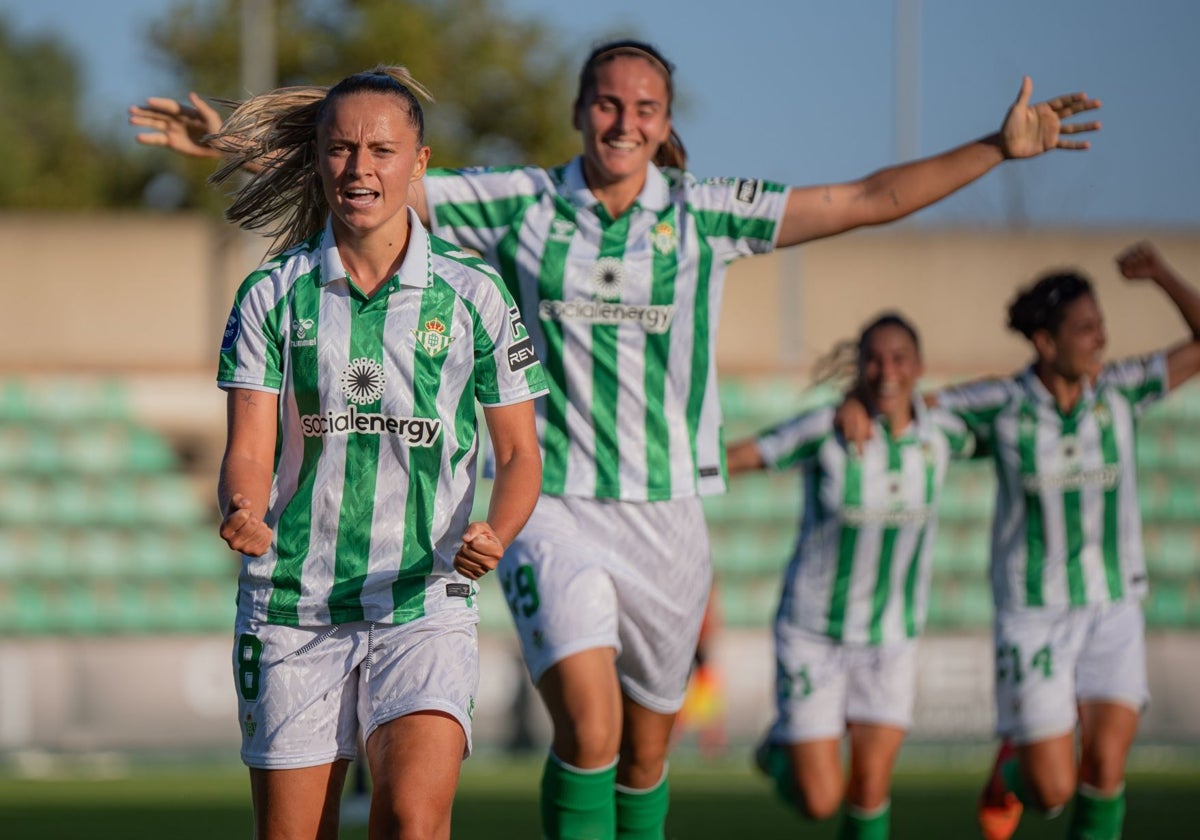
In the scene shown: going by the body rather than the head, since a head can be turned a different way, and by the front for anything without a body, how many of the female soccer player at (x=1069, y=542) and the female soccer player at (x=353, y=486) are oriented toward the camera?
2

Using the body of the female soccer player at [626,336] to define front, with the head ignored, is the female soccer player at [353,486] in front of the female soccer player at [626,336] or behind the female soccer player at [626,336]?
in front

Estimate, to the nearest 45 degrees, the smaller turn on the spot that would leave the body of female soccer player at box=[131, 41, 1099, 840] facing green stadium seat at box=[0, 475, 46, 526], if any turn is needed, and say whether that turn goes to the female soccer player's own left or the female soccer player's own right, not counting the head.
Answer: approximately 135° to the female soccer player's own right

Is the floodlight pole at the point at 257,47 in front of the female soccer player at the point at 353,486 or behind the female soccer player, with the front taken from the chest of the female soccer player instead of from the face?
behind

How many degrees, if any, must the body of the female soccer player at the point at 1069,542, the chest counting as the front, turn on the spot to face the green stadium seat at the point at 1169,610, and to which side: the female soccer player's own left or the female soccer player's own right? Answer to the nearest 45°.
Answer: approximately 180°

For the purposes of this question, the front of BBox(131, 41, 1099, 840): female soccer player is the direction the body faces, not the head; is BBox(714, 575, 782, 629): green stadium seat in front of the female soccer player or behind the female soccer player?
behind

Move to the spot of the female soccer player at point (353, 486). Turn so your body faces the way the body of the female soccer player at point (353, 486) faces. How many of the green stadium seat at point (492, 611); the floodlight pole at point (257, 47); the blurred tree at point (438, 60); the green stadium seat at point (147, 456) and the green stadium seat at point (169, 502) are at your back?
5

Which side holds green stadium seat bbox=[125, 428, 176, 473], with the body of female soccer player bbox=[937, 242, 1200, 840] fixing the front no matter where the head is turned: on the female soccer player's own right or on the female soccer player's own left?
on the female soccer player's own right

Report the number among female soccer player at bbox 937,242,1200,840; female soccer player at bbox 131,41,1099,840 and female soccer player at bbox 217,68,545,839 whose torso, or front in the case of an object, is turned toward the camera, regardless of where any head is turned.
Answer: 3

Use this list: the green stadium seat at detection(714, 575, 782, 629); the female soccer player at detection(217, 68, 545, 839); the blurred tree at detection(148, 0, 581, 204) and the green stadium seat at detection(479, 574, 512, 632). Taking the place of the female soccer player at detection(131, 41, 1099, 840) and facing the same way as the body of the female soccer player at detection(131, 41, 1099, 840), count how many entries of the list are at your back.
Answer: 3
